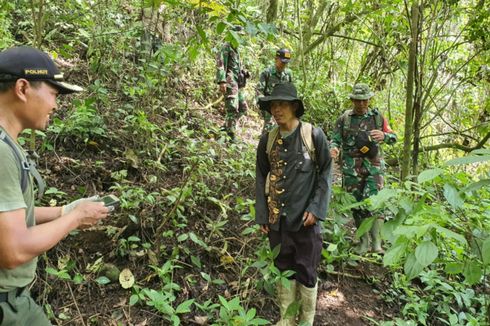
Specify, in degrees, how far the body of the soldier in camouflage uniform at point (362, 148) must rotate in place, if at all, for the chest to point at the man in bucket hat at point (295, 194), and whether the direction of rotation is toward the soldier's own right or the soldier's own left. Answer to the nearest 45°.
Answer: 0° — they already face them

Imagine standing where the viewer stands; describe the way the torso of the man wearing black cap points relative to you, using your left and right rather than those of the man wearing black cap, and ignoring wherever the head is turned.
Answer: facing to the right of the viewer

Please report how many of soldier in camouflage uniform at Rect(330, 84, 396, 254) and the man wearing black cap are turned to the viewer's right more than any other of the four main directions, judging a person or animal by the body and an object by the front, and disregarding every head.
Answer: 1

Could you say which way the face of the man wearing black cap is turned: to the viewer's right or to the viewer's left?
to the viewer's right

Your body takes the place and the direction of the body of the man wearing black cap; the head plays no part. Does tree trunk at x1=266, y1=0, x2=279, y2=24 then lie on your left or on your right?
on your left

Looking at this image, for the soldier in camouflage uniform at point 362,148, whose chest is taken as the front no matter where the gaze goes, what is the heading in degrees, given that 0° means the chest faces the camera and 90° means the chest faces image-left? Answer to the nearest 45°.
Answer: approximately 0°
